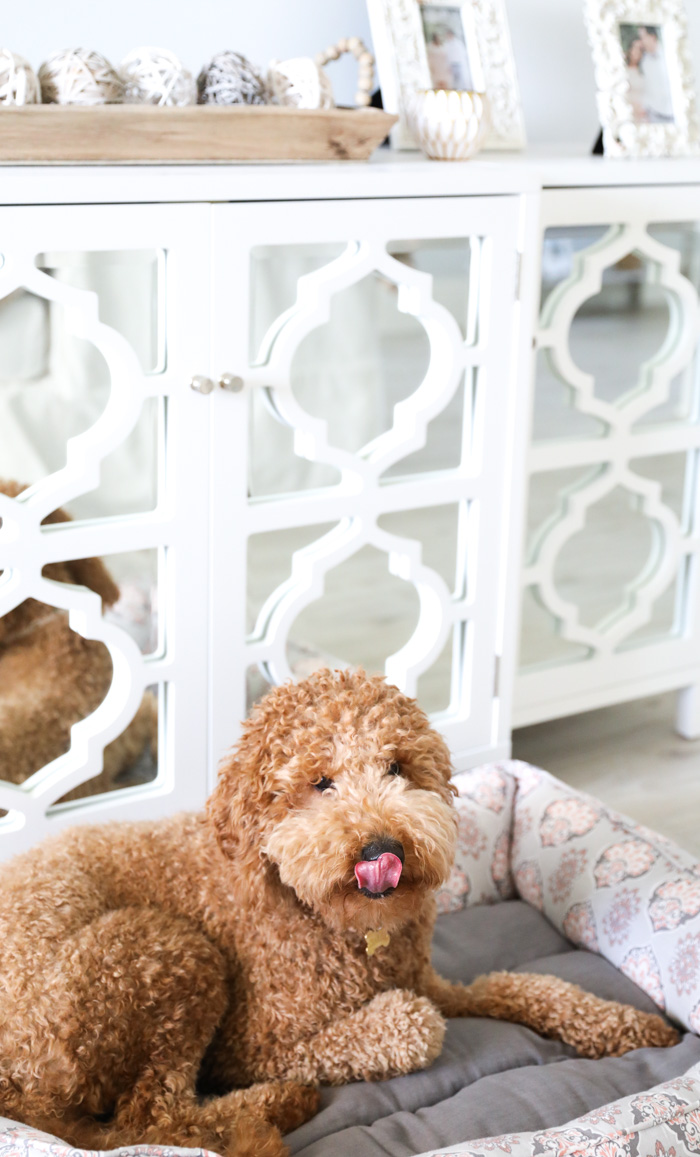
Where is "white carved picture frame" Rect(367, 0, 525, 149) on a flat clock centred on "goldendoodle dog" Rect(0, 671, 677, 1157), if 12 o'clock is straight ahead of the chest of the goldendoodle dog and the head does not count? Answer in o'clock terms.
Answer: The white carved picture frame is roughly at 8 o'clock from the goldendoodle dog.

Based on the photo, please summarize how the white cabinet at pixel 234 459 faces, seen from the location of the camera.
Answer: facing the viewer and to the right of the viewer

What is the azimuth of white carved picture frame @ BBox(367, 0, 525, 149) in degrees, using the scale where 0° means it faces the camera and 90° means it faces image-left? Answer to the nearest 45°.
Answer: approximately 315°

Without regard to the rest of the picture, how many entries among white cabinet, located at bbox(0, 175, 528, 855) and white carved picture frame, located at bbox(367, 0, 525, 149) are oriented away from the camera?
0

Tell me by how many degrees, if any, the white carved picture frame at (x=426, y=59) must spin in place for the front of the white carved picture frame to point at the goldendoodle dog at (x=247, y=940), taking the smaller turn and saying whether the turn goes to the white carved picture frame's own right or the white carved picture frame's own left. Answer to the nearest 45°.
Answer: approximately 45° to the white carved picture frame's own right
